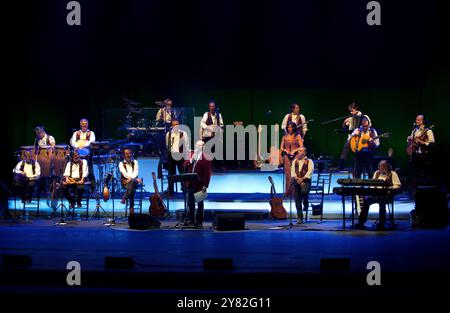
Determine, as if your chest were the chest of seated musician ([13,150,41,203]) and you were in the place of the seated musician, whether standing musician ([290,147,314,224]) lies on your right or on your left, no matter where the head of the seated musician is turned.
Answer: on your left

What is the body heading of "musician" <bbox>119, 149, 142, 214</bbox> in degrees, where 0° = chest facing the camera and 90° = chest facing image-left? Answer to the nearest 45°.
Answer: approximately 0°

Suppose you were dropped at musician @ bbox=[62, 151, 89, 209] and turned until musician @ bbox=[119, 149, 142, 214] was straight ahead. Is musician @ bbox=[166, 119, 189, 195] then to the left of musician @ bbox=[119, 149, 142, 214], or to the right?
left

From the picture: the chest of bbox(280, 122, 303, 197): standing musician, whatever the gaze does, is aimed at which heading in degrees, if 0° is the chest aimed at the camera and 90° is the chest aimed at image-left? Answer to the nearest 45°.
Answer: approximately 0°

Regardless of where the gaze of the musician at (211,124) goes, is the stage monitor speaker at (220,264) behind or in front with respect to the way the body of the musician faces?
in front

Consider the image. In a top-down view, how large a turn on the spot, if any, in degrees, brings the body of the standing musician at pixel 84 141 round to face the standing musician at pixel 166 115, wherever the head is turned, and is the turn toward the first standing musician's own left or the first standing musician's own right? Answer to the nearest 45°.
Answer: approximately 135° to the first standing musician's own left

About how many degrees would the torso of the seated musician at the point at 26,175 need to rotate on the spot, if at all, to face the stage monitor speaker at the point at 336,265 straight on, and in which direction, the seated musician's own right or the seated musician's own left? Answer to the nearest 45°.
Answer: approximately 45° to the seated musician's own left

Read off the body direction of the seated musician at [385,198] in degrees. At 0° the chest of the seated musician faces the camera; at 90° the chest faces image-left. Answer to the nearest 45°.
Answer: approximately 45°

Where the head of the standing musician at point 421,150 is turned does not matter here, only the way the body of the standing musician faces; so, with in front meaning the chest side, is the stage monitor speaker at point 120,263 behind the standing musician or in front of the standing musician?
in front

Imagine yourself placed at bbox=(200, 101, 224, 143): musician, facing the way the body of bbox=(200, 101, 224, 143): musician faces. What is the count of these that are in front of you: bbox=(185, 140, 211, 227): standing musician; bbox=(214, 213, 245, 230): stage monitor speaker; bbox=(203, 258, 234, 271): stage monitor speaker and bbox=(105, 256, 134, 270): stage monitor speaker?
4

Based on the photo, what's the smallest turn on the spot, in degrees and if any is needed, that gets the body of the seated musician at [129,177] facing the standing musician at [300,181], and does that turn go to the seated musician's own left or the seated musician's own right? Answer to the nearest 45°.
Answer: approximately 90° to the seated musician's own left
